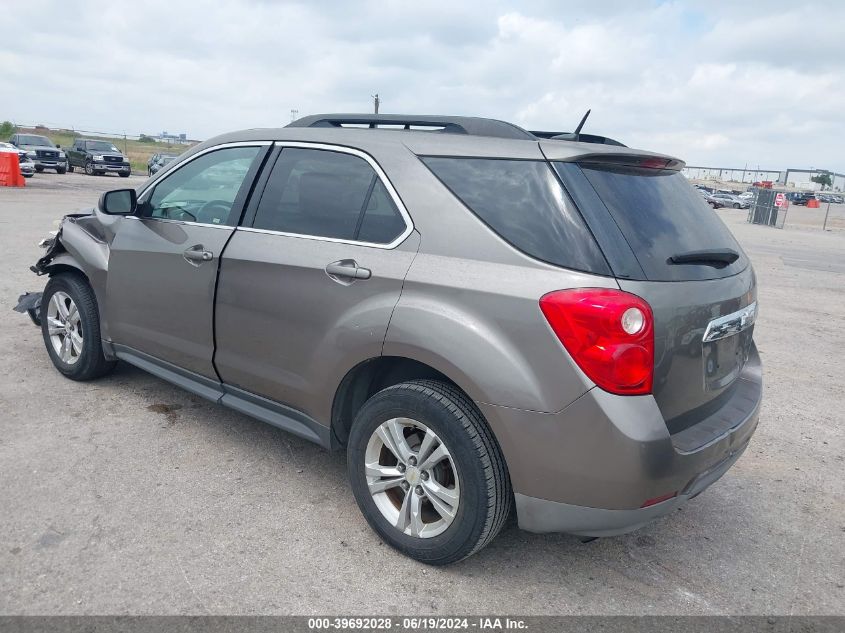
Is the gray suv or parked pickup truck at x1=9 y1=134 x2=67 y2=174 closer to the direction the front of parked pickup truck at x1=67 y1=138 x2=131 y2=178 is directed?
the gray suv

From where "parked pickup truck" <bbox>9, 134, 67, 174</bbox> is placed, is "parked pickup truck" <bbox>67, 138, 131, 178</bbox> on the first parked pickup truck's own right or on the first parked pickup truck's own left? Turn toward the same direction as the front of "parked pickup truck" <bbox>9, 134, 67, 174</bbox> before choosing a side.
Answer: on the first parked pickup truck's own left

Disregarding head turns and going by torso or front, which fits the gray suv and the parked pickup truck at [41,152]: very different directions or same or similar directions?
very different directions

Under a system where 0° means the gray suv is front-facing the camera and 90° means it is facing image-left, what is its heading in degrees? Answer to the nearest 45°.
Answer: approximately 135°

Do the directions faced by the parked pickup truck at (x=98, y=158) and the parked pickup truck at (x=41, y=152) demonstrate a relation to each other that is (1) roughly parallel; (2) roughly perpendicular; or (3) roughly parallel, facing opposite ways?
roughly parallel

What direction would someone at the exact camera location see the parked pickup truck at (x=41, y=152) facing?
facing the viewer and to the right of the viewer

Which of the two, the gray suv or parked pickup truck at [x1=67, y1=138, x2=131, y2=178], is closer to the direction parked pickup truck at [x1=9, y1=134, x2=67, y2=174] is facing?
the gray suv

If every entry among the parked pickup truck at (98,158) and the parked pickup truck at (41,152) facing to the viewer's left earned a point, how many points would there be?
0

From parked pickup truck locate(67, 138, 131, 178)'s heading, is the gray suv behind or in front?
in front

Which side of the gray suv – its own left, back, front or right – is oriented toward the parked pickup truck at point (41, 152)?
front

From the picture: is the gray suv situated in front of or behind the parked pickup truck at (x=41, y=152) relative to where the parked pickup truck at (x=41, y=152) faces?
in front
